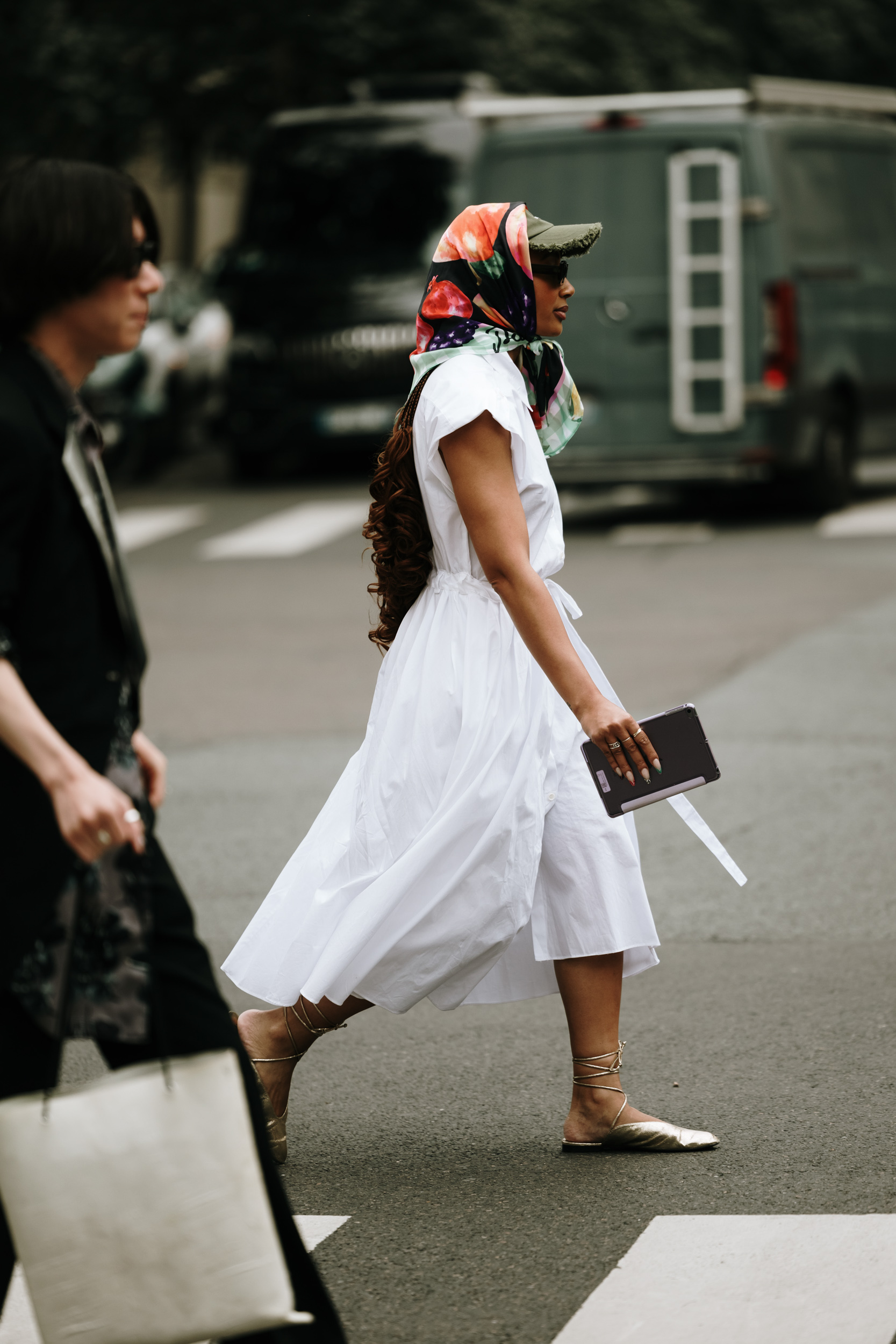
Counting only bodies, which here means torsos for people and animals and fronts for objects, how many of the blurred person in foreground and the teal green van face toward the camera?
0

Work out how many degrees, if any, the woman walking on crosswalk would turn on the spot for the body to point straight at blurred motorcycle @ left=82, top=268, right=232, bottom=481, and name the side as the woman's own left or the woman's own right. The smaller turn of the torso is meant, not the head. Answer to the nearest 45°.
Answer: approximately 90° to the woman's own left

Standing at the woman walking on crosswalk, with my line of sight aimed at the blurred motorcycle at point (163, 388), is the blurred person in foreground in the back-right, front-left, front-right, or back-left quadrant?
back-left

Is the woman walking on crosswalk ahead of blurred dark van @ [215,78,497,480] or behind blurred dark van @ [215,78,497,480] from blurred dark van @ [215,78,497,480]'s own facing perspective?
ahead

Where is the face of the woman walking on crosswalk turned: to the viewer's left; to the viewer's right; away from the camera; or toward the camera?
to the viewer's right

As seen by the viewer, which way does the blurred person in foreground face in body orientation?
to the viewer's right

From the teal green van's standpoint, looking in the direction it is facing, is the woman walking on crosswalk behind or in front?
behind

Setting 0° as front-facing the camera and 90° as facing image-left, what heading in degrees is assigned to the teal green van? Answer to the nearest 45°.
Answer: approximately 225°

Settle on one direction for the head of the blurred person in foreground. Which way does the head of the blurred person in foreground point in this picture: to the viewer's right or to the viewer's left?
to the viewer's right

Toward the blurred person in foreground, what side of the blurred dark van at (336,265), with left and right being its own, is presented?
front

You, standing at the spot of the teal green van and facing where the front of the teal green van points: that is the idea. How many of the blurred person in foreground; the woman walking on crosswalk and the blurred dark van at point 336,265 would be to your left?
1

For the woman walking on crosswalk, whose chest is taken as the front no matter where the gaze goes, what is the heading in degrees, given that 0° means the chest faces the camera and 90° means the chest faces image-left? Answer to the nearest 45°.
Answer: approximately 270°

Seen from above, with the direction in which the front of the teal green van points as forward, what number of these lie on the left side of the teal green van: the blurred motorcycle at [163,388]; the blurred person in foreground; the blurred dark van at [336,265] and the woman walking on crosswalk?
2

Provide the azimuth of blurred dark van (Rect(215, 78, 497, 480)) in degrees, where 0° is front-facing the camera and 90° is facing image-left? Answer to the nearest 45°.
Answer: approximately 0°

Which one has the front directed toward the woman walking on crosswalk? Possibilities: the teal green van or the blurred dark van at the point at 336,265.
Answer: the blurred dark van

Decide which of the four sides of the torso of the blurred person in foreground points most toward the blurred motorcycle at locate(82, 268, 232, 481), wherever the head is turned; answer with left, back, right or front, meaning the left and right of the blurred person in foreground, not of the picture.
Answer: left

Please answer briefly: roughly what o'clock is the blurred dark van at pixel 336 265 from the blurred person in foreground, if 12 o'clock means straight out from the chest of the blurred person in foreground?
The blurred dark van is roughly at 9 o'clock from the blurred person in foreground.

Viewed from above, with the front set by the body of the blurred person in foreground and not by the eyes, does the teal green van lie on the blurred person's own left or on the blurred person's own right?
on the blurred person's own left

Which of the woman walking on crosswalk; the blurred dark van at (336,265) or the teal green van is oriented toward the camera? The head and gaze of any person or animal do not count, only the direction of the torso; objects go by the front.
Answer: the blurred dark van
